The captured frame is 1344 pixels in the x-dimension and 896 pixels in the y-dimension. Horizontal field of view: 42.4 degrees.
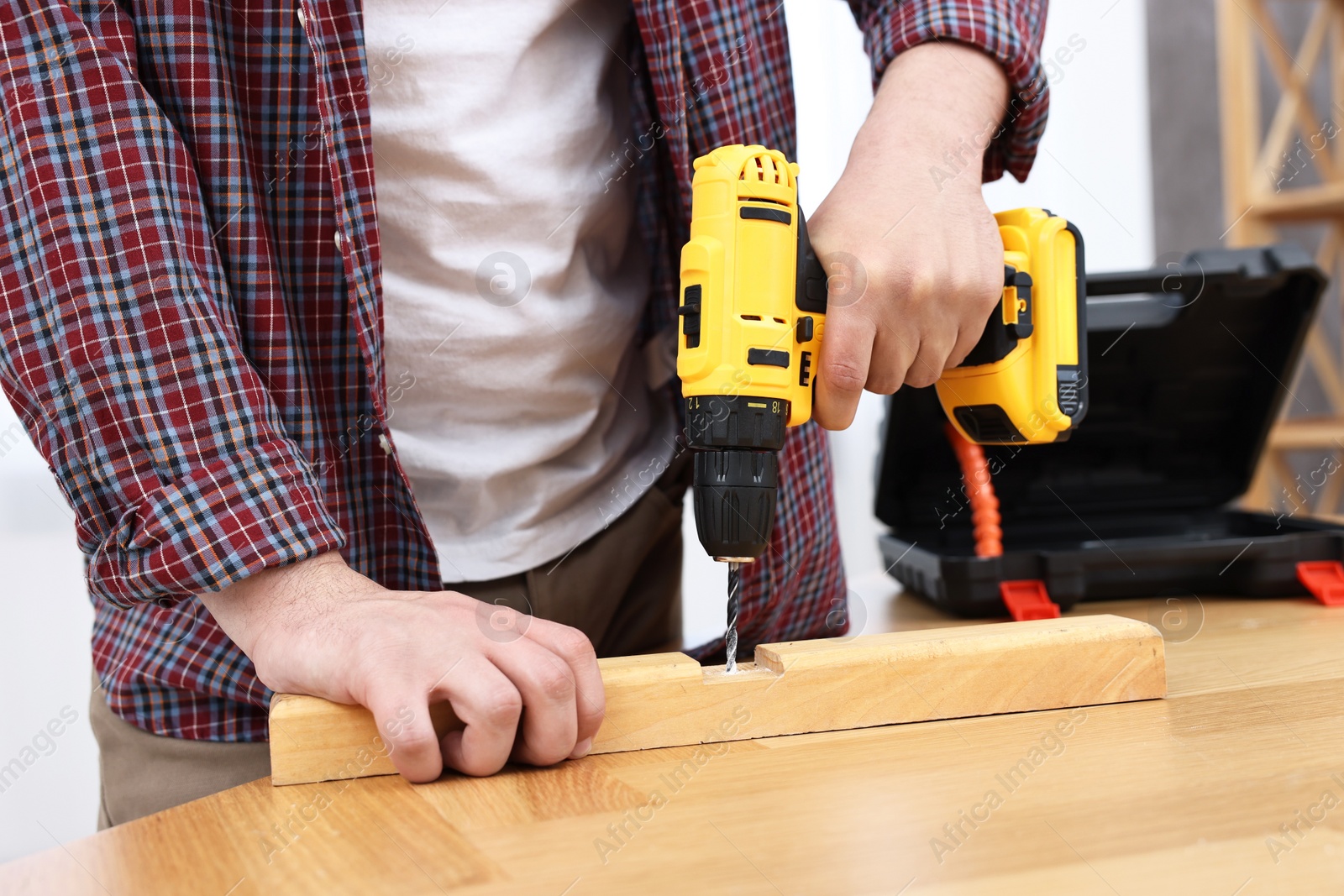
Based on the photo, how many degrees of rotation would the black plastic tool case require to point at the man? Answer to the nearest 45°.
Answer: approximately 45° to its right

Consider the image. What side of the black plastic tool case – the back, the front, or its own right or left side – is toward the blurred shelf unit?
back

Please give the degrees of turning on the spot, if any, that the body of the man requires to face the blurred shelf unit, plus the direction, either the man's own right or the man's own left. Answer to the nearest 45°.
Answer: approximately 90° to the man's own left

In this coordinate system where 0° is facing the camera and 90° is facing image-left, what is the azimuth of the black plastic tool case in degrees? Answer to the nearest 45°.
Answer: approximately 0°

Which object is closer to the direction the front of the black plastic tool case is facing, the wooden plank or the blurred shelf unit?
the wooden plank

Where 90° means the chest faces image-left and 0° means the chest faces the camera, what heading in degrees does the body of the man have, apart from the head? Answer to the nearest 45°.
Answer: approximately 315°
